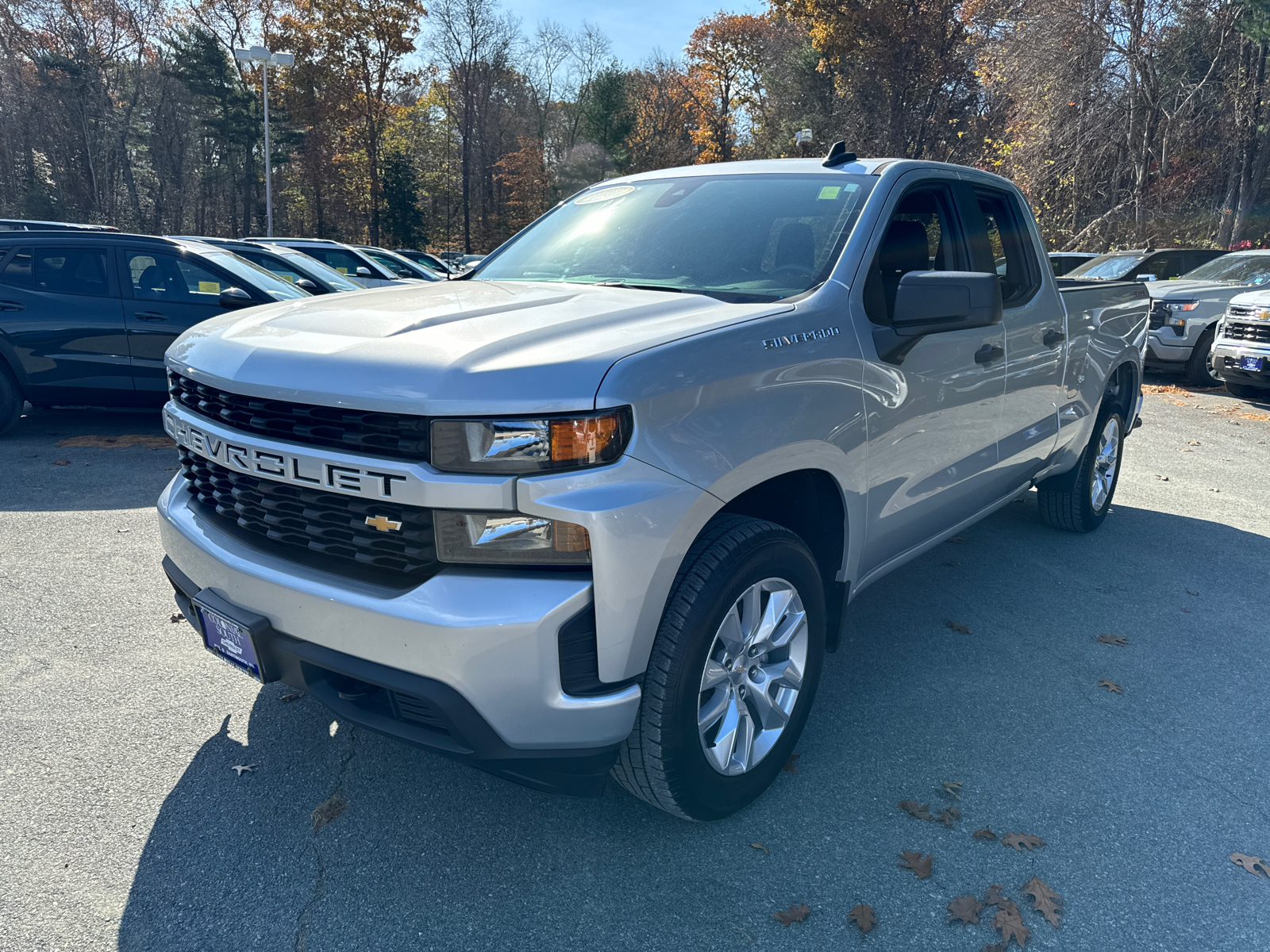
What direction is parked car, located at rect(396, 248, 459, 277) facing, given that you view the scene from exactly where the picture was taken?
facing to the right of the viewer

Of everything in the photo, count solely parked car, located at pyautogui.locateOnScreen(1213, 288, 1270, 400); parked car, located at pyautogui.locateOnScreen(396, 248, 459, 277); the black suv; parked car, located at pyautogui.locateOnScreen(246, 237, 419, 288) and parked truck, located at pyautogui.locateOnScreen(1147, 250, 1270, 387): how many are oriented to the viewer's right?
3

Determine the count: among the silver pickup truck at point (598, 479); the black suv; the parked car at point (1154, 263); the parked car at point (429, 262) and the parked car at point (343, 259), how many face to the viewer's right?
3

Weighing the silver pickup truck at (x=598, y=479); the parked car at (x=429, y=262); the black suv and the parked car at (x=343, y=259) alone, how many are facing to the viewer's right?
3

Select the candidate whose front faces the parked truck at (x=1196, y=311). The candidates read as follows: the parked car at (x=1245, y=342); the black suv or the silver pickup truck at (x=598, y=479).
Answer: the black suv

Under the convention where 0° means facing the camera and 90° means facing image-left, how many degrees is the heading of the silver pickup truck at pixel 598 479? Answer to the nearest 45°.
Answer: approximately 45°

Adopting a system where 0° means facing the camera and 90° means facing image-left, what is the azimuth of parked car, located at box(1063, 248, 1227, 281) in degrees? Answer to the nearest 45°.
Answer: approximately 45°

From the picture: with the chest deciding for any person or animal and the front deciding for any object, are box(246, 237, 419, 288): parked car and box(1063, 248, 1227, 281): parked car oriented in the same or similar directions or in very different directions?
very different directions

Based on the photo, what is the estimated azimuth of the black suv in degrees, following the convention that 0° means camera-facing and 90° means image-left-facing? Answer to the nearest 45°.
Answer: approximately 270°

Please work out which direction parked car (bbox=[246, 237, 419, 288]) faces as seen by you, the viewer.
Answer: facing to the right of the viewer

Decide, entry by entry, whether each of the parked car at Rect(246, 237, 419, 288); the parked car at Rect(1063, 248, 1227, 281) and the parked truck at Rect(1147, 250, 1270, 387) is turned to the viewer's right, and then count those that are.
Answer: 1

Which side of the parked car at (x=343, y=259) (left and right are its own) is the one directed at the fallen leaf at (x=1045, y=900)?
right

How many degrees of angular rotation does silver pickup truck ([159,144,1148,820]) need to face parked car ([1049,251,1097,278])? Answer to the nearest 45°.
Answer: approximately 180°

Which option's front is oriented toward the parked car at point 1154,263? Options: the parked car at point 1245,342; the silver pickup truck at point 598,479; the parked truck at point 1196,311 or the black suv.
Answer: the black suv

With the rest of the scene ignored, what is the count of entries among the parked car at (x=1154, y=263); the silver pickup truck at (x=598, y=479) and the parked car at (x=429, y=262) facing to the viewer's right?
1
